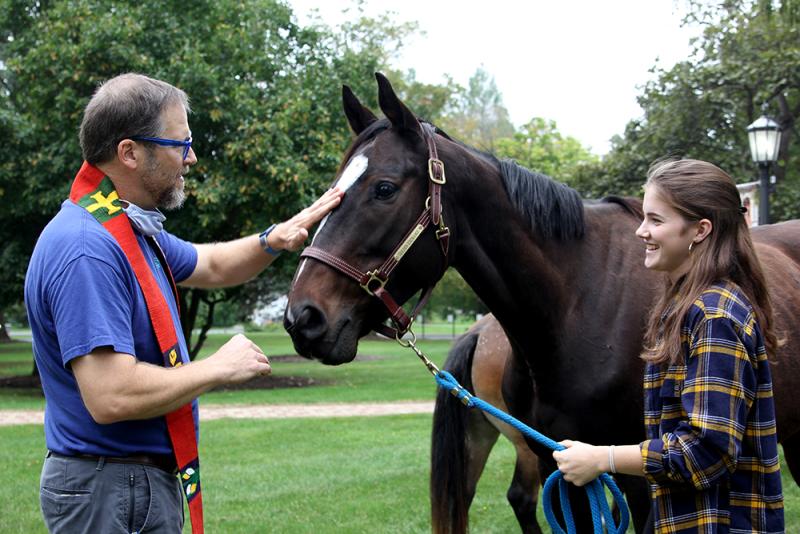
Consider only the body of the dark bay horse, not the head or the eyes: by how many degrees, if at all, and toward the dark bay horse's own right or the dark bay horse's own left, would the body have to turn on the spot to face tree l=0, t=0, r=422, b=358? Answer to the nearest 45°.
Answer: approximately 90° to the dark bay horse's own right

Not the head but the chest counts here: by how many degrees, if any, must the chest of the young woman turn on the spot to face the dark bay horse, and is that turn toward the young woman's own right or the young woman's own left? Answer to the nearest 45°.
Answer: approximately 45° to the young woman's own right

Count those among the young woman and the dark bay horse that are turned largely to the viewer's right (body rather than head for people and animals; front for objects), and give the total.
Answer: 0

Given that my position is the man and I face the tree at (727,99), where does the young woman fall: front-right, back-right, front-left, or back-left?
front-right

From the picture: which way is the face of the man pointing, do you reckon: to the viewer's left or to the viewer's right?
to the viewer's right

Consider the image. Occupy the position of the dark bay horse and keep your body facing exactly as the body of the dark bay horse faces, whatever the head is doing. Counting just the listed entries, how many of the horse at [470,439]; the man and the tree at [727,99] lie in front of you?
1

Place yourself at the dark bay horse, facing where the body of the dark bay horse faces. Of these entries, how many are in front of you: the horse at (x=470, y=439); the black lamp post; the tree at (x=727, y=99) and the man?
1

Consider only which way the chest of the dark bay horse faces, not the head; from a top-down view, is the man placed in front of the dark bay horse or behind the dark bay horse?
in front

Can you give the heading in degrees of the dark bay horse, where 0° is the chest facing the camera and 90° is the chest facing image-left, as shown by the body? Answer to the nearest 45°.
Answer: approximately 45°

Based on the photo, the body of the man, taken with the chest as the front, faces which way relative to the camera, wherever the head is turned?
to the viewer's right

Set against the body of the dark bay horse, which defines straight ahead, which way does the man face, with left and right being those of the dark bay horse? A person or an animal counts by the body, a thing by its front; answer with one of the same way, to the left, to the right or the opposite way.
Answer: the opposite way

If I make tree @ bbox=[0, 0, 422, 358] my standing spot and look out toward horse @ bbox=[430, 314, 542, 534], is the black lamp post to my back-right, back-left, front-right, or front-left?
front-left

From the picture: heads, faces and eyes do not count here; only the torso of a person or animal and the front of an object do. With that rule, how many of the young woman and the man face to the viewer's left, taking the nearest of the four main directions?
1

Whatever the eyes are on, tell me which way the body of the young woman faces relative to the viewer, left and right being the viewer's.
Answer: facing to the left of the viewer

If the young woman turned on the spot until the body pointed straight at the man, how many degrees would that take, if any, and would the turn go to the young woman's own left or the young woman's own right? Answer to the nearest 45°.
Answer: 0° — they already face them

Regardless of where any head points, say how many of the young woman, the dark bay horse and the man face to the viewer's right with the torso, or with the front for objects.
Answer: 1

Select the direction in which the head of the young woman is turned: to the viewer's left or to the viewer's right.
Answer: to the viewer's left
